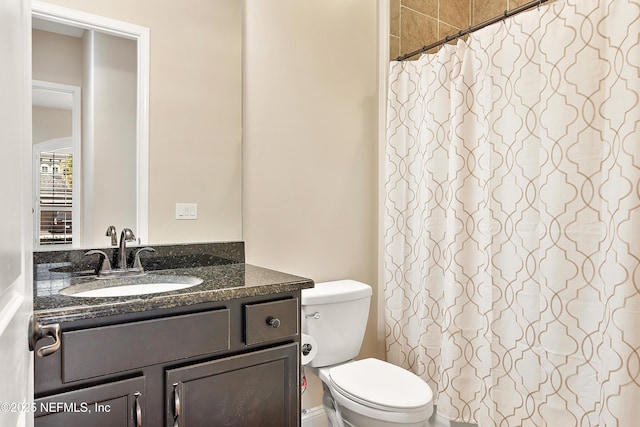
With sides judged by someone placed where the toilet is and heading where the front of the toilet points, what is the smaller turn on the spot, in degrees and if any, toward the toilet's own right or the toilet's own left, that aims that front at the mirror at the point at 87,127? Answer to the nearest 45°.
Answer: approximately 135° to the toilet's own right

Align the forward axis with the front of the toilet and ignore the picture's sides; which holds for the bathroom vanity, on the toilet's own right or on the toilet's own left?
on the toilet's own right

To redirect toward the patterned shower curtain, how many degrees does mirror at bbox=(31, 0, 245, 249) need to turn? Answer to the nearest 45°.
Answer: approximately 45° to its left

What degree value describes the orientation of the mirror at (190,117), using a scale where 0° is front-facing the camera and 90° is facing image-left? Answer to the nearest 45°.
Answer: approximately 0°
